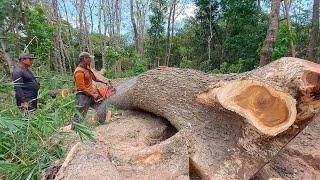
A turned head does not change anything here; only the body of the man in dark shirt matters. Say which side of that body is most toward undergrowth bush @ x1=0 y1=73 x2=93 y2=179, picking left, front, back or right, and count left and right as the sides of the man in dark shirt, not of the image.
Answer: right

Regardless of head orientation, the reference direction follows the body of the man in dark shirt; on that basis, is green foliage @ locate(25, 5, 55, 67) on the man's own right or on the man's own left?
on the man's own left

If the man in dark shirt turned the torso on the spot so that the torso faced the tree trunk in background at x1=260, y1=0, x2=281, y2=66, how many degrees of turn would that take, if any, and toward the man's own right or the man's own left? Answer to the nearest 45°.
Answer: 0° — they already face it

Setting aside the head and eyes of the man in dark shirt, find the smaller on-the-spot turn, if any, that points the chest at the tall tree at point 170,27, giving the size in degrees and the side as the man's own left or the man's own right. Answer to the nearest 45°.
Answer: approximately 45° to the man's own left

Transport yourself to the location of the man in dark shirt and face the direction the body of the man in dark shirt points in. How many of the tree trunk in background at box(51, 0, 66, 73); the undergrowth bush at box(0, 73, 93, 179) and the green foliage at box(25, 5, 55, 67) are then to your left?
2

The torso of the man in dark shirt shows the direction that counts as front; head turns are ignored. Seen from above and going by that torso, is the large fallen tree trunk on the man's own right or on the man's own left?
on the man's own right

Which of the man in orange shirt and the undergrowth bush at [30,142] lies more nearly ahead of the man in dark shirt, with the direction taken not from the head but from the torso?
the man in orange shirt

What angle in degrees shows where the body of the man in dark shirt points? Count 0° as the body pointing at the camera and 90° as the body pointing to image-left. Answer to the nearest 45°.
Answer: approximately 270°

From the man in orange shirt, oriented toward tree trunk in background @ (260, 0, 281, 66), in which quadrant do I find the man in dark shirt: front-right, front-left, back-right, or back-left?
back-left

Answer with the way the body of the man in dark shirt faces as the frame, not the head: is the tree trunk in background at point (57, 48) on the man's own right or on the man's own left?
on the man's own left

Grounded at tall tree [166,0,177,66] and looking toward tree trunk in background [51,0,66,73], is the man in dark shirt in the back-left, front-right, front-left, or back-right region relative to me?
front-left

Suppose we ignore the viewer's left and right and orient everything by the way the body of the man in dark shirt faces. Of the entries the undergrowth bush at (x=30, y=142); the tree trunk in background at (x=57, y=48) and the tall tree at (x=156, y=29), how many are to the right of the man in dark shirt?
1

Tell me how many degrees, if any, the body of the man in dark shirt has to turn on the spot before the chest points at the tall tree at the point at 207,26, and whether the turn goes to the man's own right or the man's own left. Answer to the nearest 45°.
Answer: approximately 45° to the man's own left

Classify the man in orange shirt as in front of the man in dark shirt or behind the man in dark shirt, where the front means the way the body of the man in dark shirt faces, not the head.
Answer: in front
